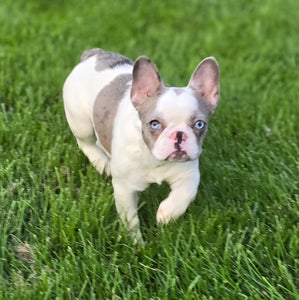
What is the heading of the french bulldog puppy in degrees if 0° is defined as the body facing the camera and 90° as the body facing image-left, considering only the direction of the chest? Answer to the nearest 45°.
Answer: approximately 315°
